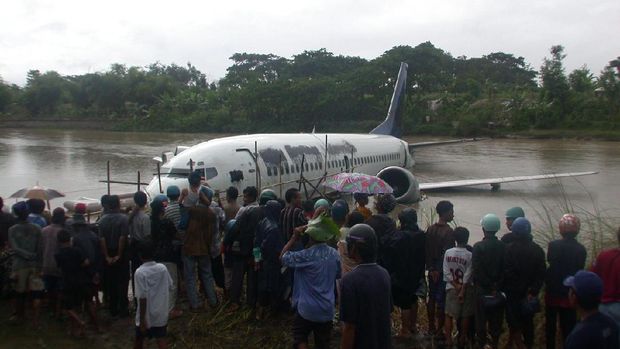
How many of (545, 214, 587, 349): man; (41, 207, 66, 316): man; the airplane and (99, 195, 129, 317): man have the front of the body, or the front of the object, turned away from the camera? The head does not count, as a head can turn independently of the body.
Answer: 3

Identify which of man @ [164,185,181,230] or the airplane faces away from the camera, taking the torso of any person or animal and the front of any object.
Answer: the man

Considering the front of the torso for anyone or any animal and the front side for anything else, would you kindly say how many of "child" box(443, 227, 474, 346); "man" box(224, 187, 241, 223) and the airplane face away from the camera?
2

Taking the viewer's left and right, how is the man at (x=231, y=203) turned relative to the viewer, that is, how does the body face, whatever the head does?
facing away from the viewer

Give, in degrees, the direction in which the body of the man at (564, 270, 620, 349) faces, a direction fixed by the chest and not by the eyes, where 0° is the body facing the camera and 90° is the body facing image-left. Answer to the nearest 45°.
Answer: approximately 135°

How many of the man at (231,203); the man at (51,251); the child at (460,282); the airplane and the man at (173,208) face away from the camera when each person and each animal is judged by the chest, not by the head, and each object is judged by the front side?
4

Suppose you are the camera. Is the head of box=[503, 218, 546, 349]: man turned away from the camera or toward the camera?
away from the camera

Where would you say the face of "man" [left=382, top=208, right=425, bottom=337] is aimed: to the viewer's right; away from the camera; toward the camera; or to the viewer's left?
away from the camera

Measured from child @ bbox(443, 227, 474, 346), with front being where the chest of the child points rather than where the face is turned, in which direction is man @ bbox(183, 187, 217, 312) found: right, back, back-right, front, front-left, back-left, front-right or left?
left

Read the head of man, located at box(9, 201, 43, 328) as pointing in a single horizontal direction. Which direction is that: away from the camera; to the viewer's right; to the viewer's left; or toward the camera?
away from the camera

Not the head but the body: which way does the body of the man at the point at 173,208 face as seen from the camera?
away from the camera

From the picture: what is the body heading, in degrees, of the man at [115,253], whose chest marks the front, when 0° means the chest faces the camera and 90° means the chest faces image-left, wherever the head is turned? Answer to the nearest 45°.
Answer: approximately 180°

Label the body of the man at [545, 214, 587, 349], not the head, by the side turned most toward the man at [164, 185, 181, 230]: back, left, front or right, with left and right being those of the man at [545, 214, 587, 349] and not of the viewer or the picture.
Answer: left

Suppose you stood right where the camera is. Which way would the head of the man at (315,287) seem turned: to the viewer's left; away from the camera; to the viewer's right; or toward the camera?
away from the camera

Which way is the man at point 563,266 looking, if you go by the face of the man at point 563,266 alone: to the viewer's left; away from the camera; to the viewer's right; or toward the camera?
away from the camera

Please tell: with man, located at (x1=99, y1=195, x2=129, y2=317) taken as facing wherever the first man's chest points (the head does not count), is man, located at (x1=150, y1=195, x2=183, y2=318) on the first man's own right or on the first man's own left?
on the first man's own right

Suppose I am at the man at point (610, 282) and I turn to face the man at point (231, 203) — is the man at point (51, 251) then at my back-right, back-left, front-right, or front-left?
front-left

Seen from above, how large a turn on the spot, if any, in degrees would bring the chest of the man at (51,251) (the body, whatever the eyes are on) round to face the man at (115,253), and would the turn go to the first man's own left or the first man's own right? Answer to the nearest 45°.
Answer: approximately 90° to the first man's own right

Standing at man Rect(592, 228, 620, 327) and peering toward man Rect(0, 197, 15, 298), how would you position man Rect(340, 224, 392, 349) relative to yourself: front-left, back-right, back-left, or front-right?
front-left

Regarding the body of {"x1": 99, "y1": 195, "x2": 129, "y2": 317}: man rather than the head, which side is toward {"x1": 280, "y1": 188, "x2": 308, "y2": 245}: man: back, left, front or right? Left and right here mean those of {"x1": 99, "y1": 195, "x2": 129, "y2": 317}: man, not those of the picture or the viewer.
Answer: right
